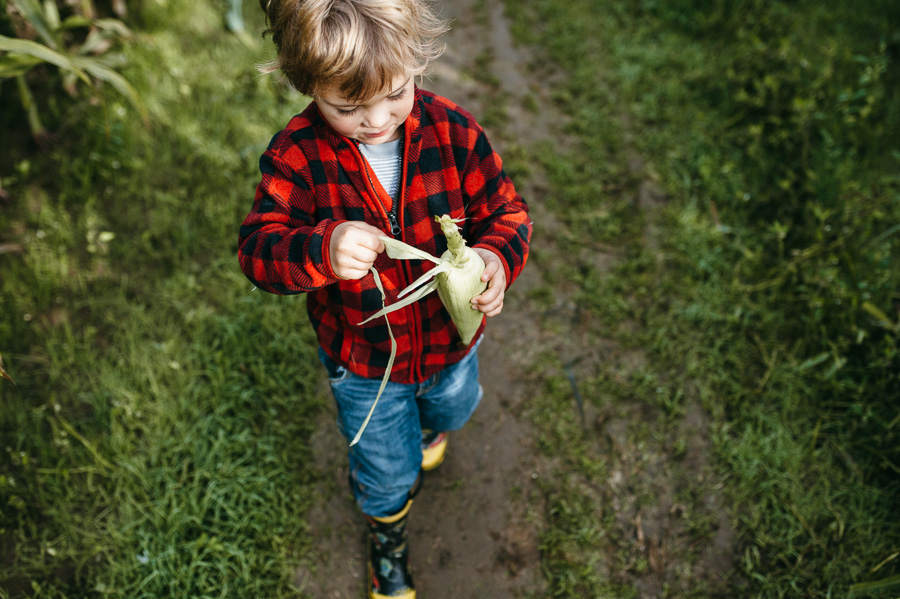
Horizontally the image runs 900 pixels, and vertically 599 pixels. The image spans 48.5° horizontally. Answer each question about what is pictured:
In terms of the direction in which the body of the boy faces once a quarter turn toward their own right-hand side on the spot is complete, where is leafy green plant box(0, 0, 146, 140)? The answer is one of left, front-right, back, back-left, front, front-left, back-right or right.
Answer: front-right

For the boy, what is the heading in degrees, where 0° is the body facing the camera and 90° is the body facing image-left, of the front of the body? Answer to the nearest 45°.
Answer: approximately 0°
